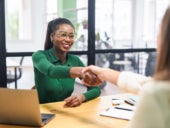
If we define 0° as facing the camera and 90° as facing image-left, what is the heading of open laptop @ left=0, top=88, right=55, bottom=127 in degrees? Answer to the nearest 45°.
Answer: approximately 225°

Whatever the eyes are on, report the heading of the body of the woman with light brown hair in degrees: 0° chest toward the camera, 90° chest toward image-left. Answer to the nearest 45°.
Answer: approximately 135°

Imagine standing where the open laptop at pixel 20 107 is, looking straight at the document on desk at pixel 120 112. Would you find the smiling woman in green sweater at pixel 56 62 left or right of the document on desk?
left

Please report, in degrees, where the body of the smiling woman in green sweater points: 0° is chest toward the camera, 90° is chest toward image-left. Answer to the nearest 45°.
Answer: approximately 315°

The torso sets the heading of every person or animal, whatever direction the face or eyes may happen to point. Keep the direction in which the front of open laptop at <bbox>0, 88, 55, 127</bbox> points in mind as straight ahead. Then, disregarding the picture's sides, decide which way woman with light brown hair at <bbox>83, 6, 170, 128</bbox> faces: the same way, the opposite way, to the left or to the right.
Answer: to the left

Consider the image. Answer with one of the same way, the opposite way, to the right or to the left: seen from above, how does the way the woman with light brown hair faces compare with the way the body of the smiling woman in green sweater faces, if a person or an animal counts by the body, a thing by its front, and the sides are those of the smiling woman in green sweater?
the opposite way

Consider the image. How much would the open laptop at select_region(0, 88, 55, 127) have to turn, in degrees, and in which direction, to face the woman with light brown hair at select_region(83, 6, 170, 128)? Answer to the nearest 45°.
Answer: approximately 90° to its right

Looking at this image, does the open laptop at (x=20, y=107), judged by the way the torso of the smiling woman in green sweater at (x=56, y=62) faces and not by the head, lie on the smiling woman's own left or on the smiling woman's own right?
on the smiling woman's own right
